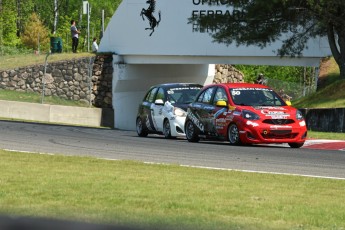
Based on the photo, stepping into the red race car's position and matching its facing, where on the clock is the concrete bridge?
The concrete bridge is roughly at 7 o'clock from the red race car.

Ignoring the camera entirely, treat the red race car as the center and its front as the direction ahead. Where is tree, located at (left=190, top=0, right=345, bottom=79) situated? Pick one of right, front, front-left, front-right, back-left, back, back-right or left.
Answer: back-left

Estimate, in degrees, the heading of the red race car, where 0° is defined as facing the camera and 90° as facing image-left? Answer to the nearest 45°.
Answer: approximately 315°
